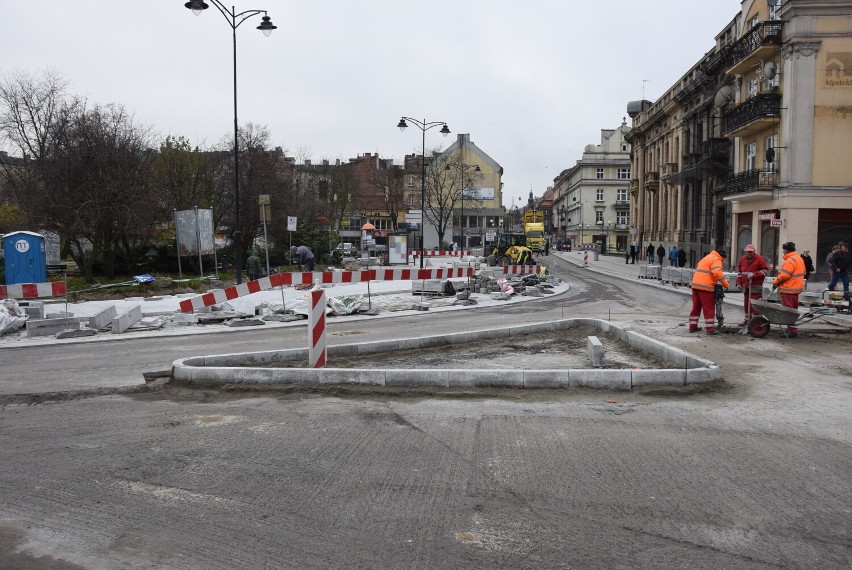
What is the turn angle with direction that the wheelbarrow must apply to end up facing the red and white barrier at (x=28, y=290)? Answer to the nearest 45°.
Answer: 0° — it already faces it

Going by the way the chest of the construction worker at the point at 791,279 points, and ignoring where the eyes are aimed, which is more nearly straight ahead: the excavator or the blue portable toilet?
the blue portable toilet

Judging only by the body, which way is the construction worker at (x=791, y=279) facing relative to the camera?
to the viewer's left

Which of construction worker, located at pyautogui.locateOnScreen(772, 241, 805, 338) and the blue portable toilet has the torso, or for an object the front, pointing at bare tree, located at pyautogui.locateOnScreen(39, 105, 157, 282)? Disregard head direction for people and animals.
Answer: the construction worker

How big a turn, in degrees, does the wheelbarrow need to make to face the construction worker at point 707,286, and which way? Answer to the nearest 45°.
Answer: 0° — it already faces them

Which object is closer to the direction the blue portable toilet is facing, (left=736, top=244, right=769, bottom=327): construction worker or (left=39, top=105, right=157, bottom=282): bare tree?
the construction worker

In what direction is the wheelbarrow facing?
to the viewer's left

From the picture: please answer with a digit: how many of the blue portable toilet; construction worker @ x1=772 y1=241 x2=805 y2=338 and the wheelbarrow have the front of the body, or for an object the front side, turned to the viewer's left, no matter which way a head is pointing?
2

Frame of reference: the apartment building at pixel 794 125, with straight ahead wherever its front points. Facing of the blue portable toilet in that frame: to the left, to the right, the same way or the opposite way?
to the left
